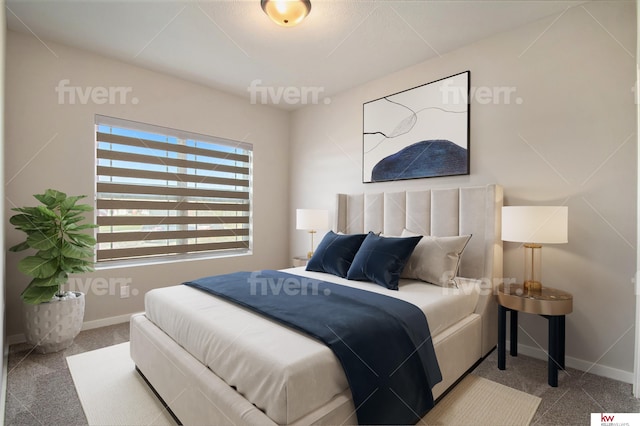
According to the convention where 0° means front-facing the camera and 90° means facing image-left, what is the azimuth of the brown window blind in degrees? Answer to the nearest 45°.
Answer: approximately 315°

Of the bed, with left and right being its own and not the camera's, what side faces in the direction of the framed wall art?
back

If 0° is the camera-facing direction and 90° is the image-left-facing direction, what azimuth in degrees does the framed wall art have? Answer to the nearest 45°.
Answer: approximately 45°

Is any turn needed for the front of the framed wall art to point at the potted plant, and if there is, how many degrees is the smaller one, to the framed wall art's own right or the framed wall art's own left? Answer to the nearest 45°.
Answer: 0° — it already faces it

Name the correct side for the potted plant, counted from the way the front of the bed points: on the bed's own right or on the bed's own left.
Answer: on the bed's own right
